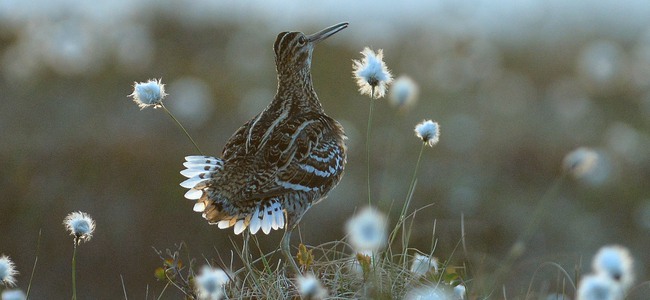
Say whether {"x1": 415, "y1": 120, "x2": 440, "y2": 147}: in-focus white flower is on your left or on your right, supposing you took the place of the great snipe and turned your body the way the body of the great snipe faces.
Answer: on your right

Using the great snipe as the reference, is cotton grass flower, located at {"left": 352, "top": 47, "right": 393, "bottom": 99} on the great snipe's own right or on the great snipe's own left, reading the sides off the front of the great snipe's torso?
on the great snipe's own right

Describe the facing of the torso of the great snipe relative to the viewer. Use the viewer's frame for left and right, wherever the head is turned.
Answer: facing away from the viewer and to the right of the viewer

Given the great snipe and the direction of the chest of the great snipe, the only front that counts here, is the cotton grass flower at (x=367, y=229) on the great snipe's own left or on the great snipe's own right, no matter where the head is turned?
on the great snipe's own right

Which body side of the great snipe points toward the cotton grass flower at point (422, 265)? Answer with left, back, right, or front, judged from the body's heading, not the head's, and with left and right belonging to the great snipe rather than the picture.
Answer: right

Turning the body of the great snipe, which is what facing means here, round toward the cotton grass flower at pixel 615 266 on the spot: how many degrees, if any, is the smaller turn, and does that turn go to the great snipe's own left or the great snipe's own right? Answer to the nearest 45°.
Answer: approximately 90° to the great snipe's own right

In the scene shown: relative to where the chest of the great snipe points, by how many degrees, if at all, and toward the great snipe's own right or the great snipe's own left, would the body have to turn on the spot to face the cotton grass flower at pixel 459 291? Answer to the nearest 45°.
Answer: approximately 90° to the great snipe's own right

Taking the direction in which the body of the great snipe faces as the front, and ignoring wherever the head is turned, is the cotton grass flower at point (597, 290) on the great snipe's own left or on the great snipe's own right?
on the great snipe's own right

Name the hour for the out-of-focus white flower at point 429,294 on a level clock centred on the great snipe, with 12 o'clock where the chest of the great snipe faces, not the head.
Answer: The out-of-focus white flower is roughly at 3 o'clock from the great snipe.
